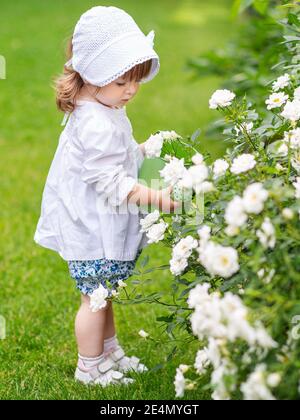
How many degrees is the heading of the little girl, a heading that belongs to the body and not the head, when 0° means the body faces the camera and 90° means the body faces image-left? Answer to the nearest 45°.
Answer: approximately 270°

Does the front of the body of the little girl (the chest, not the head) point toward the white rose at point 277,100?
yes

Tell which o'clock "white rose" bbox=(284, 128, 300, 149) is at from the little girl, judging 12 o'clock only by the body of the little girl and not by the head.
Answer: The white rose is roughly at 1 o'clock from the little girl.

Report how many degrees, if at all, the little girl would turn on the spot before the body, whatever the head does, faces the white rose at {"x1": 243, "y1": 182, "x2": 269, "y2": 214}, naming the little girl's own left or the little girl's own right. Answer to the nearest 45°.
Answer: approximately 45° to the little girl's own right

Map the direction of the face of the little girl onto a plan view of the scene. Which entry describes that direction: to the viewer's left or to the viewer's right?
to the viewer's right

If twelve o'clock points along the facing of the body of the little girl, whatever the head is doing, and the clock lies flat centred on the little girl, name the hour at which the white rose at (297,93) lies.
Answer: The white rose is roughly at 12 o'clock from the little girl.
